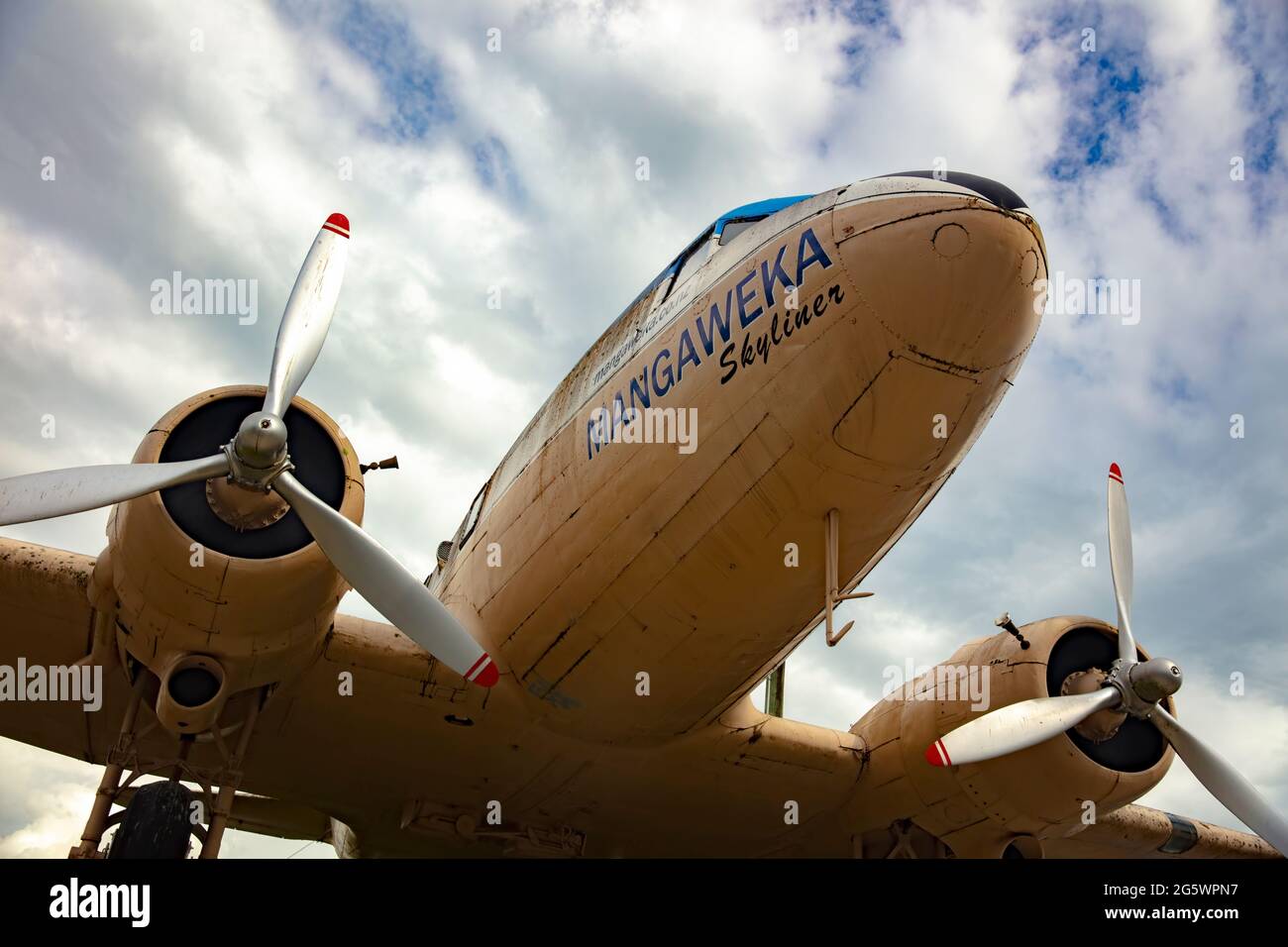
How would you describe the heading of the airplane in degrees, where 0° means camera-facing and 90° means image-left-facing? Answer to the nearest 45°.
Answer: approximately 315°
